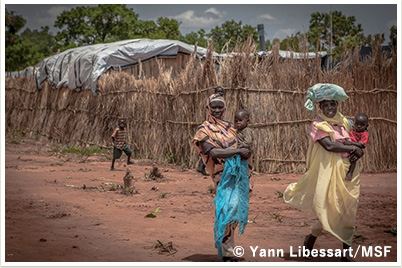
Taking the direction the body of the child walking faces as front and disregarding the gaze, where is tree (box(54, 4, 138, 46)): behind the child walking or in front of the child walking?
behind

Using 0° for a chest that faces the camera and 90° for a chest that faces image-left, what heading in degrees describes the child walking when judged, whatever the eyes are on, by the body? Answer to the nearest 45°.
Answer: approximately 315°

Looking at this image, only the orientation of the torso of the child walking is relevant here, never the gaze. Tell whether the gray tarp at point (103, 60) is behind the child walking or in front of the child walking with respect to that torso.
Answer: behind

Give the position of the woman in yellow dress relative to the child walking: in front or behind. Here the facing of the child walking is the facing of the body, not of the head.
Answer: in front
